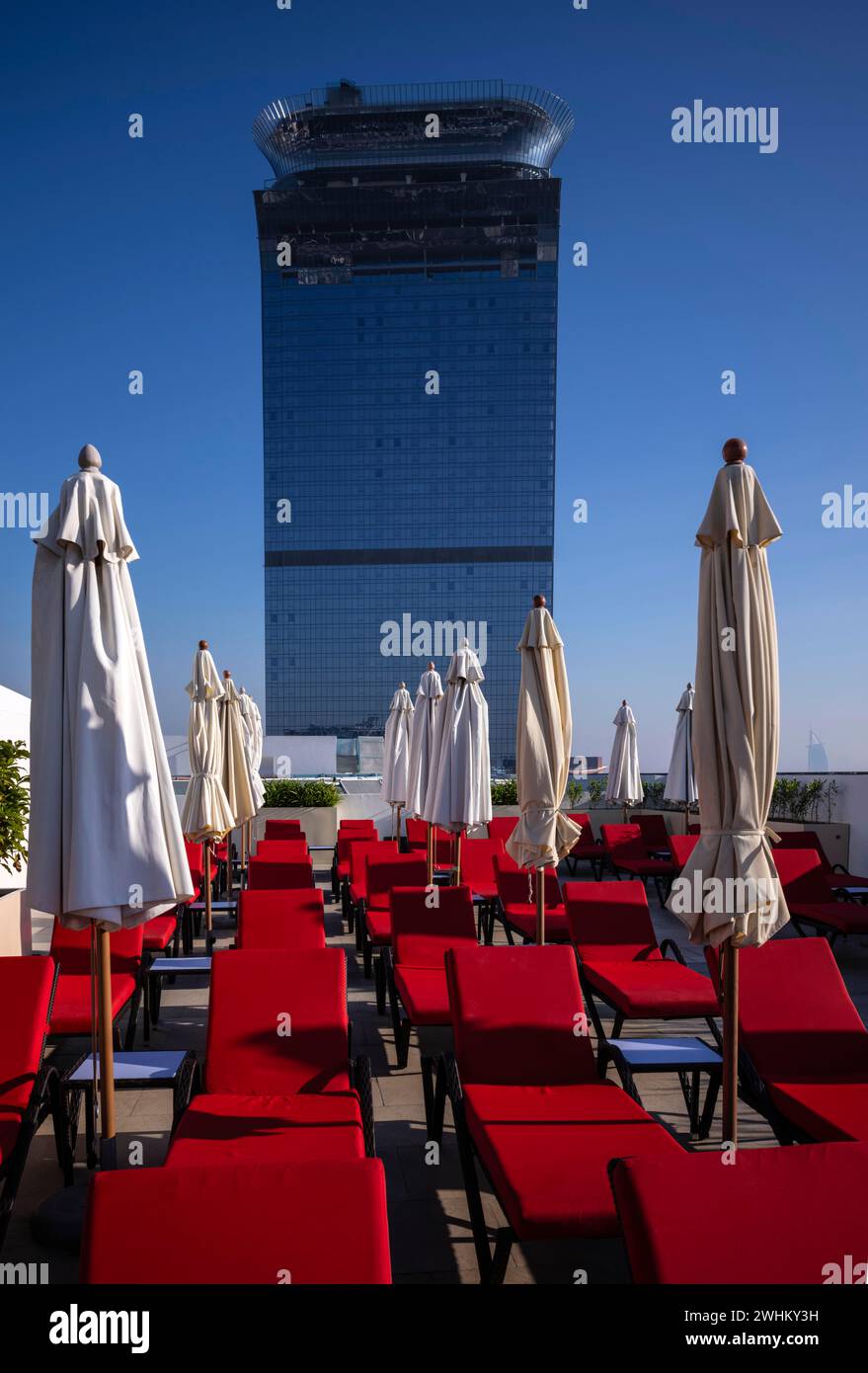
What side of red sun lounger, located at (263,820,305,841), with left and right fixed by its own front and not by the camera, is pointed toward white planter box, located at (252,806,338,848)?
back

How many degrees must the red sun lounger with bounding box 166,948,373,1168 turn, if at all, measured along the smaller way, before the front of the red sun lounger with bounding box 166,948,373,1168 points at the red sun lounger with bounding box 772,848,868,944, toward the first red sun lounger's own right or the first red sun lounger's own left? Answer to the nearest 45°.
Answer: approximately 135° to the first red sun lounger's own left

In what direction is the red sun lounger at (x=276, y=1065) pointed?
toward the camera

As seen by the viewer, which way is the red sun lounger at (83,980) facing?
toward the camera

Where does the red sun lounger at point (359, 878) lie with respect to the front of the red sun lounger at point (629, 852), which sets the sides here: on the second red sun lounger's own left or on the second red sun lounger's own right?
on the second red sun lounger's own right

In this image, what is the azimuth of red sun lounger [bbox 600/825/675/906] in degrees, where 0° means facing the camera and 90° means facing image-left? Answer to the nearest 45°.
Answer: approximately 315°

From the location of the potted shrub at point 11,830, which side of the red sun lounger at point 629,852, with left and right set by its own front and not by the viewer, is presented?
right

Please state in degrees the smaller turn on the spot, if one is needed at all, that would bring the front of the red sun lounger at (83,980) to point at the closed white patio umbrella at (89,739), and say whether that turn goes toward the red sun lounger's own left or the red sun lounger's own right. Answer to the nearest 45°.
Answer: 0° — it already faces it

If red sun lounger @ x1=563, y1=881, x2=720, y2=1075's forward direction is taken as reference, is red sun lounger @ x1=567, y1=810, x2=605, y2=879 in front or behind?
behind

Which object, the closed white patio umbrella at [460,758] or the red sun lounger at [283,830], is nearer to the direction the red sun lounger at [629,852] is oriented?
the closed white patio umbrella

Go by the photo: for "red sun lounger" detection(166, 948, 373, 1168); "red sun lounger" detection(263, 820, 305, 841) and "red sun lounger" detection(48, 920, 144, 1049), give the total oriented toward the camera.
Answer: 3

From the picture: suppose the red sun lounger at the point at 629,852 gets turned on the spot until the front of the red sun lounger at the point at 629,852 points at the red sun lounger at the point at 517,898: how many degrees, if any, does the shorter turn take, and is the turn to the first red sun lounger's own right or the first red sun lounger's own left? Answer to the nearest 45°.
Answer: approximately 45° to the first red sun lounger's own right
